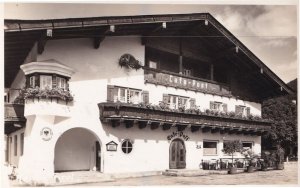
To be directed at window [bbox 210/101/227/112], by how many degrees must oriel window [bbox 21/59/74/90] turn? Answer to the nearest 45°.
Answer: approximately 135° to its left

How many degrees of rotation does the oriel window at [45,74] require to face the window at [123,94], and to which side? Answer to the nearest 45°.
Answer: approximately 135° to its left

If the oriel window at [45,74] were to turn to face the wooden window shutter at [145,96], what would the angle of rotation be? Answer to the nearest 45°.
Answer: approximately 135° to its left

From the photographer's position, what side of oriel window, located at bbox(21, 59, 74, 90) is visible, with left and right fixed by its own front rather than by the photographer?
front

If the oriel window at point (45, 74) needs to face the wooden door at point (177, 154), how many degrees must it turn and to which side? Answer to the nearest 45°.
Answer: approximately 135° to its left

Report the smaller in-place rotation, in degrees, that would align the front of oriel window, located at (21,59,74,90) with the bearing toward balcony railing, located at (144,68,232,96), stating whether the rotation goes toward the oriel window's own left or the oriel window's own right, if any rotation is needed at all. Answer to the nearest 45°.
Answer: approximately 135° to the oriel window's own left

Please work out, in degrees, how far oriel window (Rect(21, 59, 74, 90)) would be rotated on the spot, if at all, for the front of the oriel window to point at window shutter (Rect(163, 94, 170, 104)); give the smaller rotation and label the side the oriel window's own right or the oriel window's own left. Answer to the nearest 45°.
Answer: approximately 135° to the oriel window's own left
